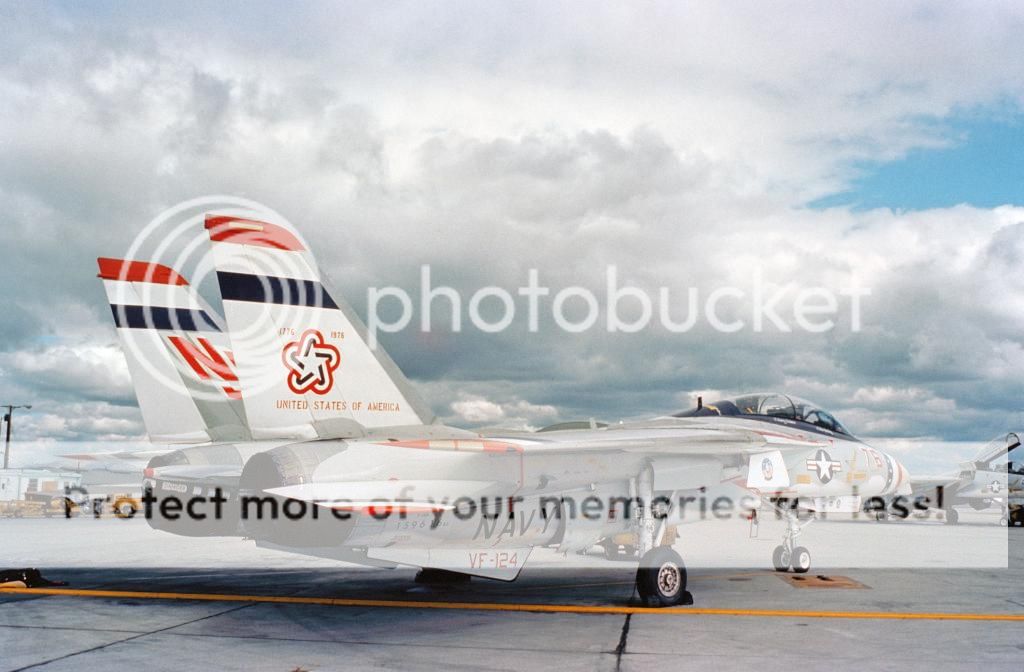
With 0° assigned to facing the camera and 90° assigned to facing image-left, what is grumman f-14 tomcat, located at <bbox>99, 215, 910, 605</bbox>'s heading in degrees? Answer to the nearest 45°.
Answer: approximately 225°
